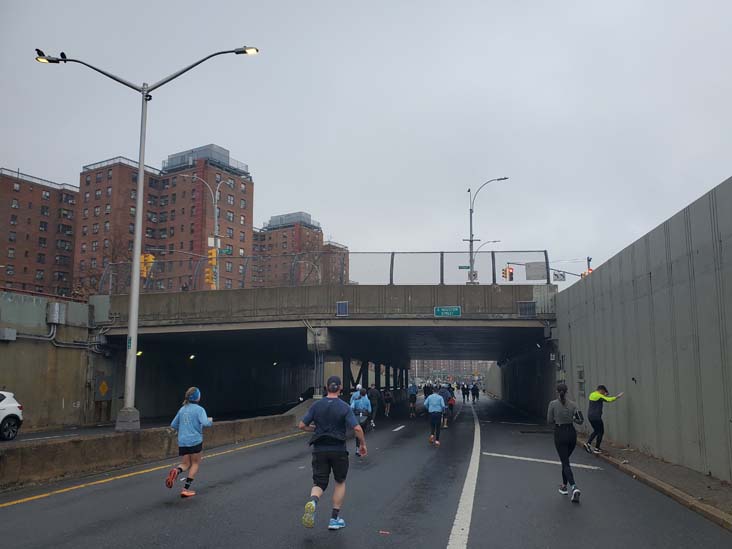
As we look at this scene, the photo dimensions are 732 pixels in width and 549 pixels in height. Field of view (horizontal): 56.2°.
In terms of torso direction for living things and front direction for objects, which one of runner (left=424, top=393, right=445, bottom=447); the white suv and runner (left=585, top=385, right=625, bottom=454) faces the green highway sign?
runner (left=424, top=393, right=445, bottom=447)

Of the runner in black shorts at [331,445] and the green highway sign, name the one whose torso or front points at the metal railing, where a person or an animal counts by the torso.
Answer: the runner in black shorts

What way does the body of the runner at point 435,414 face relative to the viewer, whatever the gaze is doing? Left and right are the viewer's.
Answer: facing away from the viewer

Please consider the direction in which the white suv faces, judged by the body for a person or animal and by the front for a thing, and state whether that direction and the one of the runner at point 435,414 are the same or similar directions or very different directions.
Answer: very different directions

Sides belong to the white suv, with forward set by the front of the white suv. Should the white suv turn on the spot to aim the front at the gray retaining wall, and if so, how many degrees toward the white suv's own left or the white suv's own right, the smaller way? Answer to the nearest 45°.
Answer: approximately 90° to the white suv's own left

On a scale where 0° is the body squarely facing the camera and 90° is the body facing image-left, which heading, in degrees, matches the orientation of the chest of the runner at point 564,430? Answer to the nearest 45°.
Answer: approximately 180°

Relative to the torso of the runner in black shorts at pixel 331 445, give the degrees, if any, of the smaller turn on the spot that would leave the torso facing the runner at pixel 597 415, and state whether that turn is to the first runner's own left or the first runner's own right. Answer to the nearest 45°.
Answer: approximately 45° to the first runner's own right

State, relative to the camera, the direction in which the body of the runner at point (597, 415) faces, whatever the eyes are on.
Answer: to the viewer's right

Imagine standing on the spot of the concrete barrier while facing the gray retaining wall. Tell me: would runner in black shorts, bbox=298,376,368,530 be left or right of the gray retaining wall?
right

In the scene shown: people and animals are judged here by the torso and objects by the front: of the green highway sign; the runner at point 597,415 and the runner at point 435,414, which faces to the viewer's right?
the runner at point 597,415

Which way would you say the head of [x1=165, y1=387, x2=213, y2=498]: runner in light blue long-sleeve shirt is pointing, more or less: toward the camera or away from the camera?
away from the camera

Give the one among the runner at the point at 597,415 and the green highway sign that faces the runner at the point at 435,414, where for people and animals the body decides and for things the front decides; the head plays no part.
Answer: the green highway sign

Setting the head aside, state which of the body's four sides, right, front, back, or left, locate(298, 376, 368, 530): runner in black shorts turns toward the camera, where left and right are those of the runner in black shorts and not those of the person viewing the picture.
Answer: back
